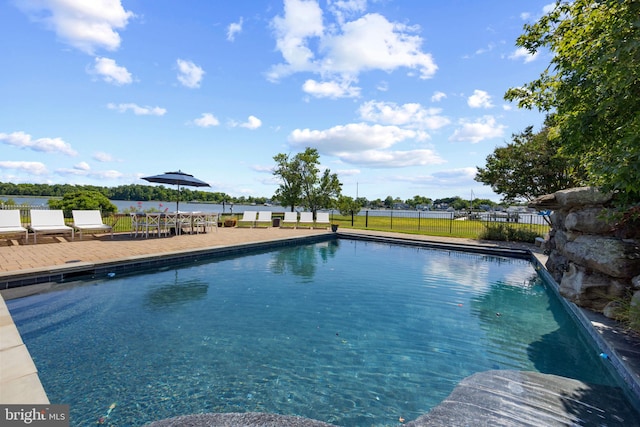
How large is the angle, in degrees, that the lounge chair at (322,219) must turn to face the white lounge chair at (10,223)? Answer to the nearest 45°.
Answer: approximately 45° to its right

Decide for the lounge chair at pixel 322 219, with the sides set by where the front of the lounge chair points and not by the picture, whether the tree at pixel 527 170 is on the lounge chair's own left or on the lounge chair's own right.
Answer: on the lounge chair's own left

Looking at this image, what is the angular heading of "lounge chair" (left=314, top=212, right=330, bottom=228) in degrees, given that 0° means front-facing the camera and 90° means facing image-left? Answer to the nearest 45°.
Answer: approximately 0°

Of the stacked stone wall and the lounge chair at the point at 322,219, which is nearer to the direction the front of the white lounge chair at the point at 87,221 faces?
the stacked stone wall

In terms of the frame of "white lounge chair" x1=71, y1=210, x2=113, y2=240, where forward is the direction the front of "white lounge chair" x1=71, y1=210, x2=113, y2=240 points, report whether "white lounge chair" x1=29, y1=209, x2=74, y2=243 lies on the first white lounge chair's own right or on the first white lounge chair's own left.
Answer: on the first white lounge chair's own right

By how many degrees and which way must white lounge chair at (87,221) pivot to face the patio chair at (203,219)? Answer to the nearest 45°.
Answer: approximately 45° to its left
